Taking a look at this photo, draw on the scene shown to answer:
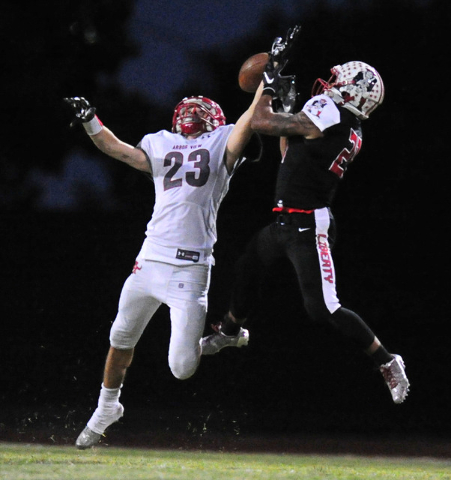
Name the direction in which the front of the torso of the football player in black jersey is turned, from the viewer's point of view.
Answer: to the viewer's left

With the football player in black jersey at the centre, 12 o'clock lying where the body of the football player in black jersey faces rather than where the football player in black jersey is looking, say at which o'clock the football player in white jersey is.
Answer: The football player in white jersey is roughly at 12 o'clock from the football player in black jersey.

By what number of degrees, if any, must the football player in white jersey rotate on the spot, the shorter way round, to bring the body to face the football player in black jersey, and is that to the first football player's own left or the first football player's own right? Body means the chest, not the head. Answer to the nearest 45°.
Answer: approximately 90° to the first football player's own left

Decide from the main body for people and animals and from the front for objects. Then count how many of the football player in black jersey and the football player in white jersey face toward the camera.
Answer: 1

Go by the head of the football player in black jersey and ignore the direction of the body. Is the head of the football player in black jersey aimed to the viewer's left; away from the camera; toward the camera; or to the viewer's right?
to the viewer's left

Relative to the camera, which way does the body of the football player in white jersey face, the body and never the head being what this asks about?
toward the camera
